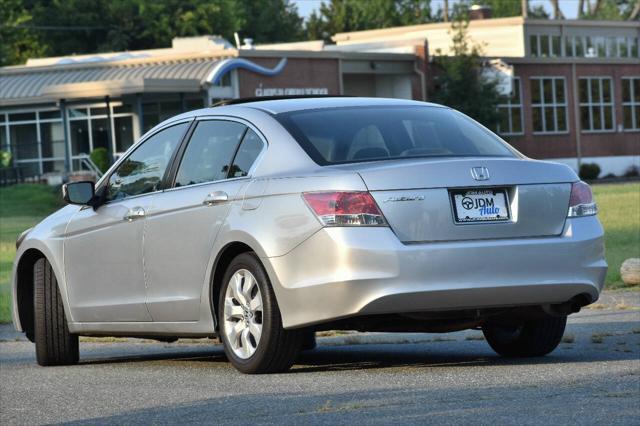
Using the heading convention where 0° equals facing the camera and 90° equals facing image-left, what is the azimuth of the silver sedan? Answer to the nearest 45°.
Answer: approximately 135°
